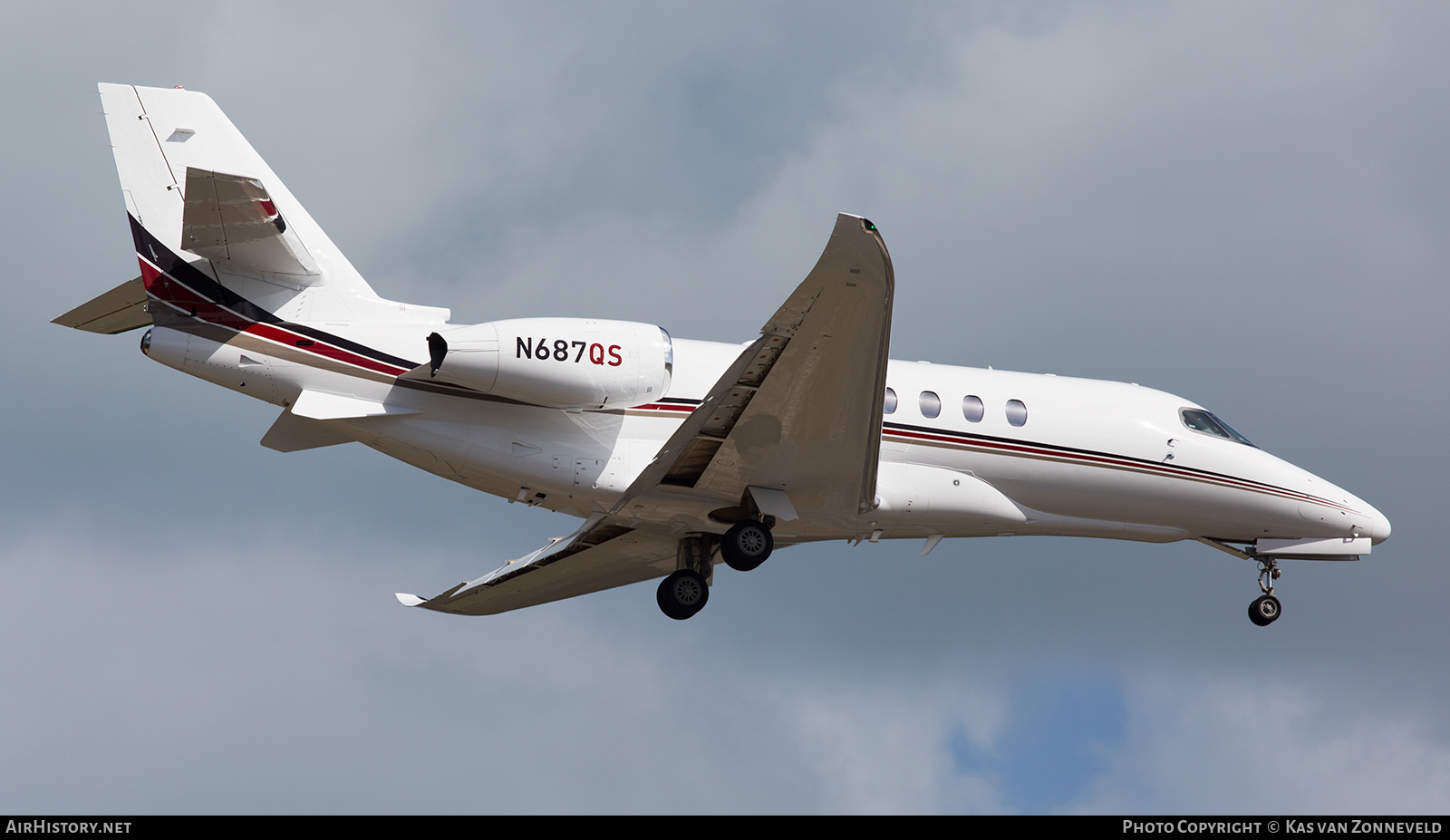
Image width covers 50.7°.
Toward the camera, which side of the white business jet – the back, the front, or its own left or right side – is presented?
right
